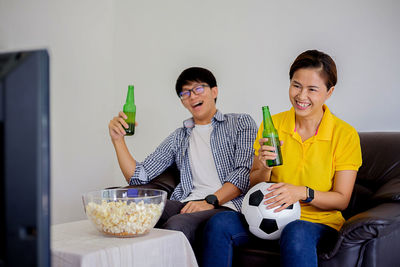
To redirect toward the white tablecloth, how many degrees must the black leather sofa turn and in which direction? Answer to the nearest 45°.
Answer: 0° — it already faces it

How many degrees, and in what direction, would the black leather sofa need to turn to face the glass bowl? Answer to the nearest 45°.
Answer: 0° — it already faces it

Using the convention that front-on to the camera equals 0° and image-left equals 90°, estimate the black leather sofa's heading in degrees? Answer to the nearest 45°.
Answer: approximately 45°

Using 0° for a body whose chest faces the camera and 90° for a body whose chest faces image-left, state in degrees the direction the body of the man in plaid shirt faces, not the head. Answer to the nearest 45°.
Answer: approximately 45°
